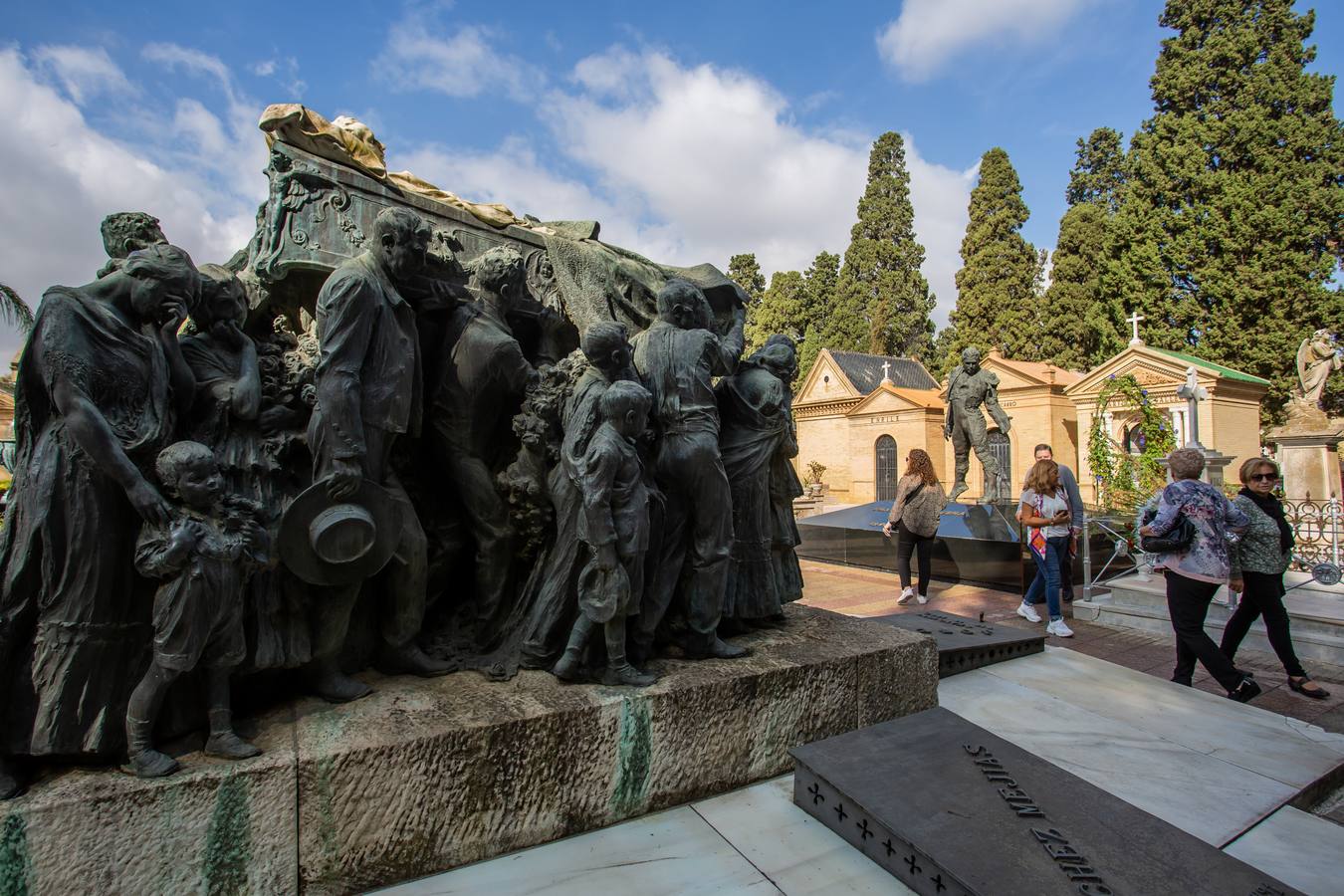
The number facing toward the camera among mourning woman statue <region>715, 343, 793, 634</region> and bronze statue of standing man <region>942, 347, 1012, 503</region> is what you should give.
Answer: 1

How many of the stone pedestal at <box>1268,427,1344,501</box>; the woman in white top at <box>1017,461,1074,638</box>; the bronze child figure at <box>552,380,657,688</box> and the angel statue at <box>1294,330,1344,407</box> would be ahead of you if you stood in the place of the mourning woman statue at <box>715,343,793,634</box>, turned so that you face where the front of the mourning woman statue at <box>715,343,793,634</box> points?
3

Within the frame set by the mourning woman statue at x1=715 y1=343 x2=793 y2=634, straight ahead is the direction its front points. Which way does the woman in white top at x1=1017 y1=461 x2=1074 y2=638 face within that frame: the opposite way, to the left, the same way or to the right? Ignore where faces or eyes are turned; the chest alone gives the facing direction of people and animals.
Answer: to the right
